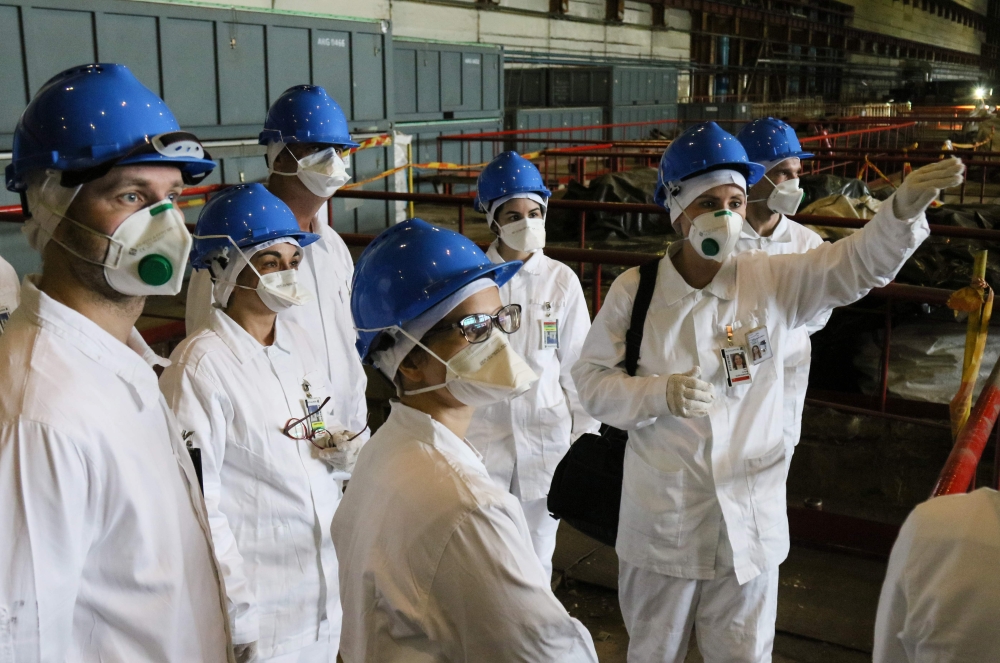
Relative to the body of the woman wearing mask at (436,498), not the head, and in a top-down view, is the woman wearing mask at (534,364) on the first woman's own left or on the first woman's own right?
on the first woman's own left

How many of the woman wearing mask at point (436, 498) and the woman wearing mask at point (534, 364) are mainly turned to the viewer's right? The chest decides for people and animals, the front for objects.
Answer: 1

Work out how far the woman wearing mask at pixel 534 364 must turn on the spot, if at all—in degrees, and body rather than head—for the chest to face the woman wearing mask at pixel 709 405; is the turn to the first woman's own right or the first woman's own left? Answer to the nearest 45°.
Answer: approximately 45° to the first woman's own left

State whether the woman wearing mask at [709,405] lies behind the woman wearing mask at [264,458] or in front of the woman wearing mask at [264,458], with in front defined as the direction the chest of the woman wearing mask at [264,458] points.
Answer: in front

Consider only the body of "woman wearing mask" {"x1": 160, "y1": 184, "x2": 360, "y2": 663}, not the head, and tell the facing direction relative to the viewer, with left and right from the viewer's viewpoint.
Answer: facing the viewer and to the right of the viewer

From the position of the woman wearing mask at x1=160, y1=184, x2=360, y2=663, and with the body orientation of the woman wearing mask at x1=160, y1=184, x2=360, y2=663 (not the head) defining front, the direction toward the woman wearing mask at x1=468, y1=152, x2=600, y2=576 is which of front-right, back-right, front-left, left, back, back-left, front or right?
left

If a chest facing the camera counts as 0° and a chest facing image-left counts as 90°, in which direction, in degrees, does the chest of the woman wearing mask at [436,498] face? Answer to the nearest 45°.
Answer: approximately 270°

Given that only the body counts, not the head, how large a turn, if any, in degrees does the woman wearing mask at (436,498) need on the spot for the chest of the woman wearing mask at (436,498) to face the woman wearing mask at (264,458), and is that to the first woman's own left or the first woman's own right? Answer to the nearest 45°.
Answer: approximately 135° to the first woman's own left

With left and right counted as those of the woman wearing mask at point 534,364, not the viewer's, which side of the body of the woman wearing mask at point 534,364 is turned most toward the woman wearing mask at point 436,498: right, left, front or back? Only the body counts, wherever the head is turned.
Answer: front
